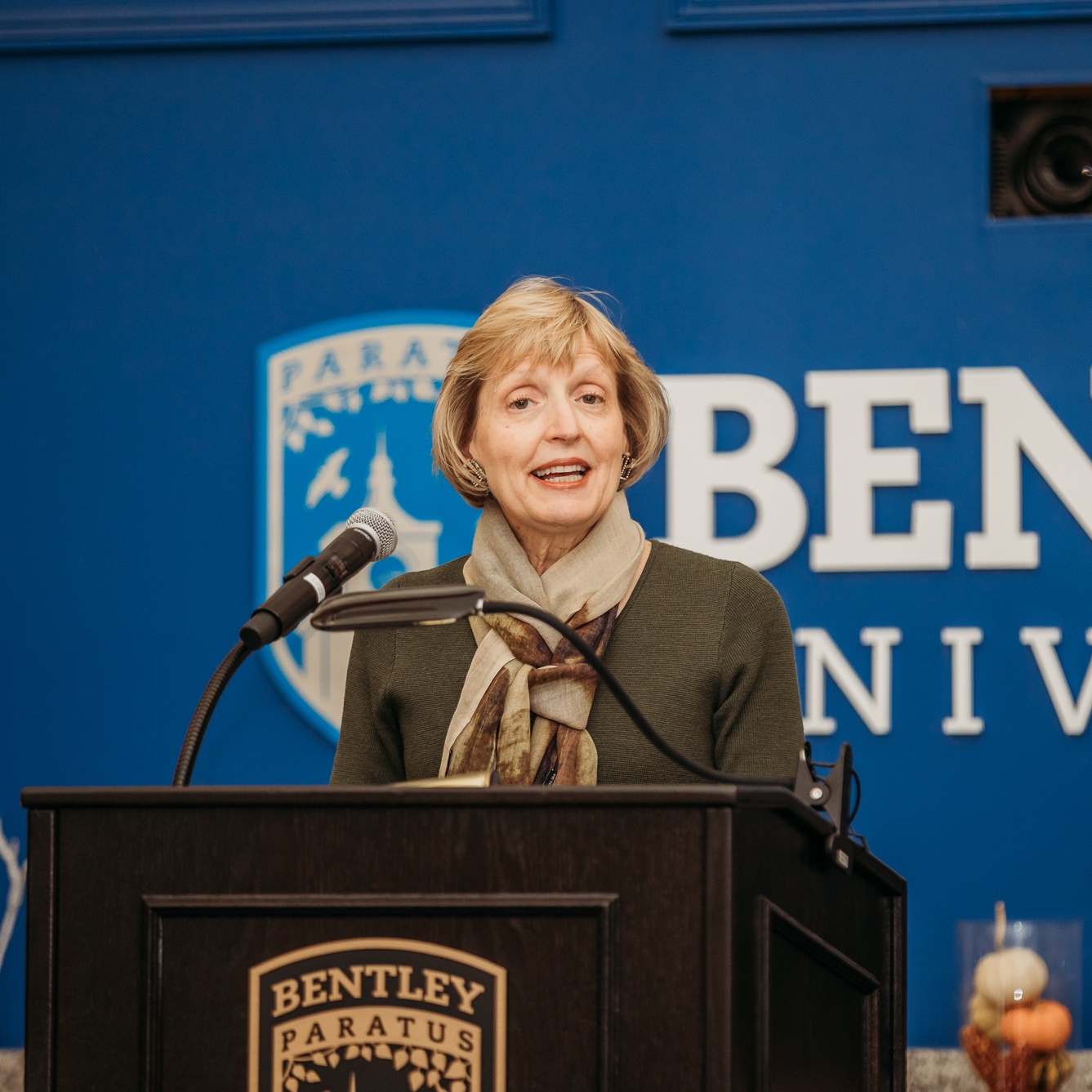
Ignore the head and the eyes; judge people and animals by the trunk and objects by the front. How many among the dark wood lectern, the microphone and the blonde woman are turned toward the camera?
2

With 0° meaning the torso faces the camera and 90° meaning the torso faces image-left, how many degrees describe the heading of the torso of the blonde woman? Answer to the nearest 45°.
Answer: approximately 0°

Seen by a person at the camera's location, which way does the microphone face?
facing away from the viewer and to the right of the viewer

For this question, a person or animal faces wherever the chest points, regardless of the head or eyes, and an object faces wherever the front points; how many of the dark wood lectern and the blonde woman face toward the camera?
2

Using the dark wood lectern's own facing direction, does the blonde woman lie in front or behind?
behind
